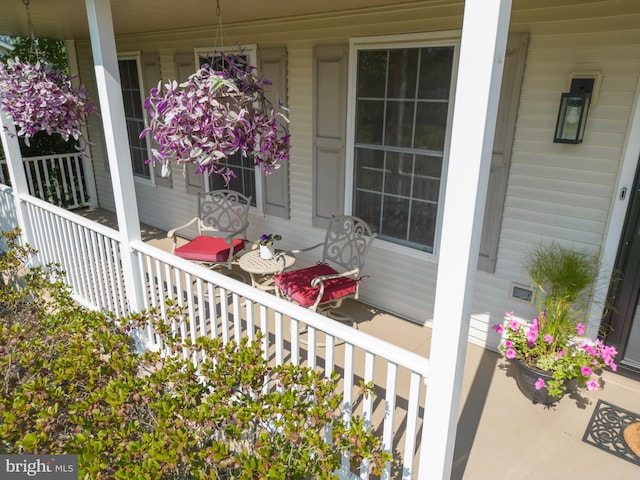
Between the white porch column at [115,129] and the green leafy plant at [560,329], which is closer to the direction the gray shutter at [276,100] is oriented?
the white porch column

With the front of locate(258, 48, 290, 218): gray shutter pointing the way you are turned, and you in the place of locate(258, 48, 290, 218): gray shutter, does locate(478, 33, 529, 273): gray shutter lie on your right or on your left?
on your left

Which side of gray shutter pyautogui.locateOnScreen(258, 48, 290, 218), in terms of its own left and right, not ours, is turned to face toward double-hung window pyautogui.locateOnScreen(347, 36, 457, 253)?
left

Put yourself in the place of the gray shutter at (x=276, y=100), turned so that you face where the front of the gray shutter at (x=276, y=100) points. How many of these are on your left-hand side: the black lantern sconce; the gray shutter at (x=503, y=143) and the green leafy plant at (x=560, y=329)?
3

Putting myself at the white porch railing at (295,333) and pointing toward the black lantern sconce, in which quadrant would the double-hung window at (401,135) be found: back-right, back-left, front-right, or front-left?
front-left

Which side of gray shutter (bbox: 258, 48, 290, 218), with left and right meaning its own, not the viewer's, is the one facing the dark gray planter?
left

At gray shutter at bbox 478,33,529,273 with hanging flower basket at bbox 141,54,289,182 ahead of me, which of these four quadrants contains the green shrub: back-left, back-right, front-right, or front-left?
front-left

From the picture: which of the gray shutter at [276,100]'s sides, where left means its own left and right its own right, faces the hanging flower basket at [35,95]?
front

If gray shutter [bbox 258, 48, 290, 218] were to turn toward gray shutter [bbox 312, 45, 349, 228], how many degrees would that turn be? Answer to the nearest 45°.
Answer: approximately 90° to its left

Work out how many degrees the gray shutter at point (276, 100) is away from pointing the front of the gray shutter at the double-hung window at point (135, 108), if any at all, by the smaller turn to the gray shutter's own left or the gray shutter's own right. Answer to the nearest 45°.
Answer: approximately 90° to the gray shutter's own right

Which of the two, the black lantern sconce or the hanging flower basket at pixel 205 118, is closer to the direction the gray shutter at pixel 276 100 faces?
the hanging flower basket

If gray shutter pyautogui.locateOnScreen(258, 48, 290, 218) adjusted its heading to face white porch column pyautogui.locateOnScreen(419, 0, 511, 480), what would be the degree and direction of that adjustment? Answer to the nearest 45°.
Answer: approximately 45° to its left

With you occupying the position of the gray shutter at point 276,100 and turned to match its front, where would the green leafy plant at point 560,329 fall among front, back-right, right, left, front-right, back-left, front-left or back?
left

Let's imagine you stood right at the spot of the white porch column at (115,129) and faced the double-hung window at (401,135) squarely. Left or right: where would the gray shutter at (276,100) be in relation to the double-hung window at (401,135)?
left

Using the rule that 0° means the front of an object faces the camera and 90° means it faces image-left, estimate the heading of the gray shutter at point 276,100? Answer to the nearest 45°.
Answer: approximately 45°

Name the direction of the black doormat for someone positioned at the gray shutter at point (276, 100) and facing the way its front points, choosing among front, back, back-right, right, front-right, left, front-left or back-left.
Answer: left
